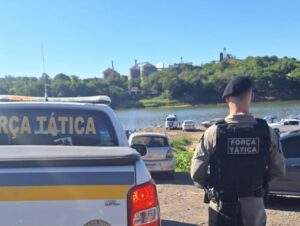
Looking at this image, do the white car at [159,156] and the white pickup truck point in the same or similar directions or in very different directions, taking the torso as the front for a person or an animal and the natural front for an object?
same or similar directions

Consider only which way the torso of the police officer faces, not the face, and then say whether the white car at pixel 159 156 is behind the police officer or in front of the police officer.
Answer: in front

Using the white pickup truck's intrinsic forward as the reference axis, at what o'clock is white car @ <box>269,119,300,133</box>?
The white car is roughly at 1 o'clock from the white pickup truck.

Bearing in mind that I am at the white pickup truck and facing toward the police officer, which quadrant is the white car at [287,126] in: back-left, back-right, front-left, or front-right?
front-left

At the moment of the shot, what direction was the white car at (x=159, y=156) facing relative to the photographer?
facing away from the viewer

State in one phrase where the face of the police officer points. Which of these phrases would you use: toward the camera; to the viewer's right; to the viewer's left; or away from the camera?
away from the camera

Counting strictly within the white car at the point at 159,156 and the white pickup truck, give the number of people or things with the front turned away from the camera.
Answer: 2

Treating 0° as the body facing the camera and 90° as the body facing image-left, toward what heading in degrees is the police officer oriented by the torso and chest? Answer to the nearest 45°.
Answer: approximately 180°

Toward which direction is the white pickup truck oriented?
away from the camera

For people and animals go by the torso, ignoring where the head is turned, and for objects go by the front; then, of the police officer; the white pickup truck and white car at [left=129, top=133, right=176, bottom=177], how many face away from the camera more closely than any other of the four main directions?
3

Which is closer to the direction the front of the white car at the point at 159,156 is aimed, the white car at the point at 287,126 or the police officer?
the white car
